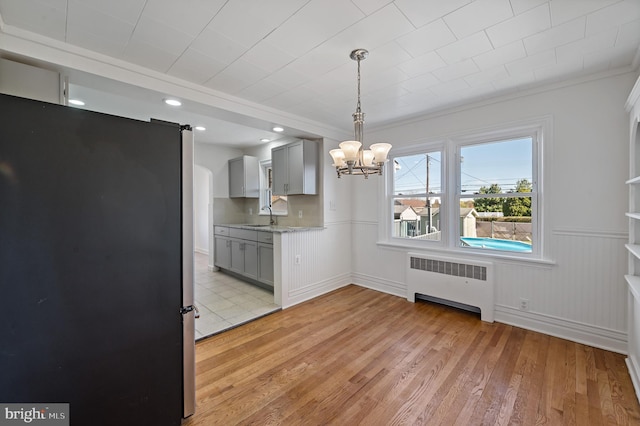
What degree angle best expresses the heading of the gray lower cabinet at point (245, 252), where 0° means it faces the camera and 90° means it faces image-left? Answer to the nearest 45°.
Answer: approximately 45°

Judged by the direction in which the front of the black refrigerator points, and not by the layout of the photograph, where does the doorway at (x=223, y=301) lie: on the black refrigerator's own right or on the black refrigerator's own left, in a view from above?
on the black refrigerator's own left

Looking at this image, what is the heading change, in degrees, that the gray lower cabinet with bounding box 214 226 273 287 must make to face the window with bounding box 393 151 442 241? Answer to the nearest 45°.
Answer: approximately 90° to its left

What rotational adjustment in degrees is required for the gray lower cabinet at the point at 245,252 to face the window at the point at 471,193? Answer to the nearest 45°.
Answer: approximately 90° to its left

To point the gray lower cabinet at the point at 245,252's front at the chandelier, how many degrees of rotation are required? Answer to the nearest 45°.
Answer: approximately 45° to its left
